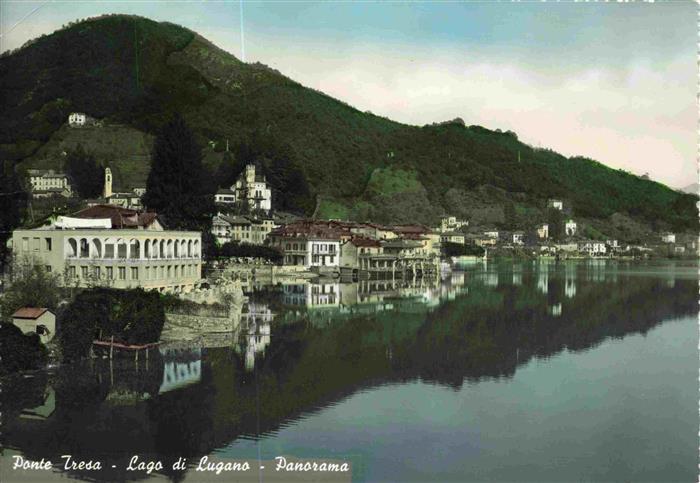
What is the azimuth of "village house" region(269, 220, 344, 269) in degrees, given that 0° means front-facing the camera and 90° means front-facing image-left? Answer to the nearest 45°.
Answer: approximately 315°

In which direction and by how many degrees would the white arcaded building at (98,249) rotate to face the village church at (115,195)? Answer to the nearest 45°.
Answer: approximately 135° to its left

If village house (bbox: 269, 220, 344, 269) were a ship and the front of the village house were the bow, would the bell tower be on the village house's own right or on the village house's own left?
on the village house's own right

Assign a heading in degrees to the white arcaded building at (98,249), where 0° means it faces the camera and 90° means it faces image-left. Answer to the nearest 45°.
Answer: approximately 315°

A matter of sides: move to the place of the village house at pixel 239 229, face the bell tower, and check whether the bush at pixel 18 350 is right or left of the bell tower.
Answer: left

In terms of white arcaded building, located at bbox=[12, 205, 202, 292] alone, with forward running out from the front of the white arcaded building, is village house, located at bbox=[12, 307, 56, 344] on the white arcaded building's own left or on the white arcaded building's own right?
on the white arcaded building's own right

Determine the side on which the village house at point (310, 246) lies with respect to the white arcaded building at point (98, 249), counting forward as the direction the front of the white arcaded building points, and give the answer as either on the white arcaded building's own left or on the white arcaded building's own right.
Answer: on the white arcaded building's own left

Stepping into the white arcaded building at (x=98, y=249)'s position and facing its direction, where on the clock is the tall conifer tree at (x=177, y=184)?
The tall conifer tree is roughly at 8 o'clock from the white arcaded building.

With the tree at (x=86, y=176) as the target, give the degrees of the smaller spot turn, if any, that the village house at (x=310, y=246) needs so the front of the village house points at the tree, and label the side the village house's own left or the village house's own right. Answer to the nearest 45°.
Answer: approximately 135° to the village house's own right

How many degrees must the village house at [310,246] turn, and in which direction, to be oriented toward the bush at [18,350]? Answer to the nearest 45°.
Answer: approximately 45° to its right
